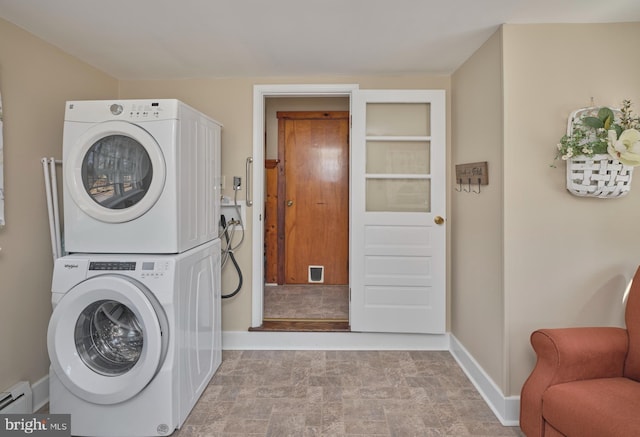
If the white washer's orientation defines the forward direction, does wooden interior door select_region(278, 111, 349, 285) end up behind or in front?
behind

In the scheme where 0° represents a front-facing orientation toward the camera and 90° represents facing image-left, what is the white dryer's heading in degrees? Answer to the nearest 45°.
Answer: approximately 45°

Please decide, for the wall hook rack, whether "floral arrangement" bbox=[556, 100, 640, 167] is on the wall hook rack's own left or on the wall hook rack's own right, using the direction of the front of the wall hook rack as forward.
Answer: on the wall hook rack's own left

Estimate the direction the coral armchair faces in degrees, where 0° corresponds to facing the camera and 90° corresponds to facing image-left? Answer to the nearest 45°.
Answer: approximately 45°

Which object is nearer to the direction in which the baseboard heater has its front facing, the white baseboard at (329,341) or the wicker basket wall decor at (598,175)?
the wicker basket wall decor

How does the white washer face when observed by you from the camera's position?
facing the viewer and to the left of the viewer

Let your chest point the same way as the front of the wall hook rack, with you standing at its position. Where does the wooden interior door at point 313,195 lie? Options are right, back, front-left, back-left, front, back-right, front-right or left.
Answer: right

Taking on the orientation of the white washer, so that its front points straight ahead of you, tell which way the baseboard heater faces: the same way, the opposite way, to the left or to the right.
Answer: to the left

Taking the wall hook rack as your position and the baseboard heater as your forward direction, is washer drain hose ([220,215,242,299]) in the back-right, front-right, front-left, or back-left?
front-right

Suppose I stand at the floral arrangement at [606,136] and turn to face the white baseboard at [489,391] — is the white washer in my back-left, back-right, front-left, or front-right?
front-left
